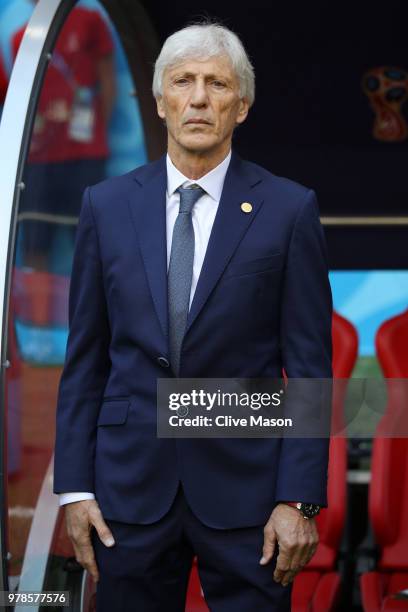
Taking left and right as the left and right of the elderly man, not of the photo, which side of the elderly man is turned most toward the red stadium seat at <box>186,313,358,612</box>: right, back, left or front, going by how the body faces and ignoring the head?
back

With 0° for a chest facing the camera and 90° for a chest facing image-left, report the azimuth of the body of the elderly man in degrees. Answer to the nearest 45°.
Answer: approximately 0°

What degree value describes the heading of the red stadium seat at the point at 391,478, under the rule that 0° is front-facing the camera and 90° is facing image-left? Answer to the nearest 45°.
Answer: approximately 0°

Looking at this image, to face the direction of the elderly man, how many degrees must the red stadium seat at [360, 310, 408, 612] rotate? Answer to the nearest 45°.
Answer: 0° — it already faces them

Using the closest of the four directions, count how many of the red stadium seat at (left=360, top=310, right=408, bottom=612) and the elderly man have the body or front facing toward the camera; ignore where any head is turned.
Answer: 2
